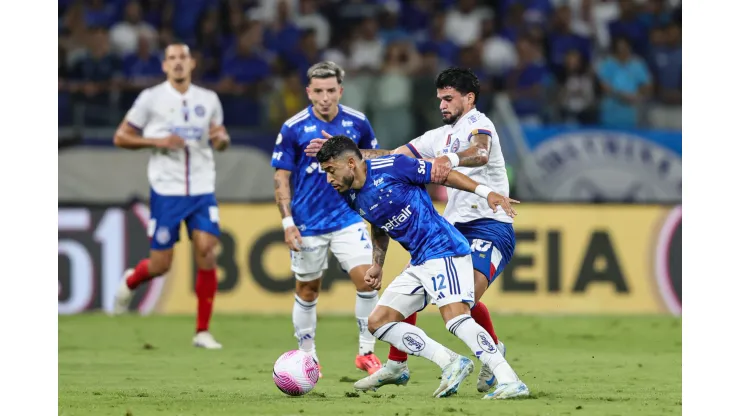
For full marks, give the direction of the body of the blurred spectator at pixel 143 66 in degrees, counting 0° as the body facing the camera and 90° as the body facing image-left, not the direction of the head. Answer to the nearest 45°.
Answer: approximately 0°

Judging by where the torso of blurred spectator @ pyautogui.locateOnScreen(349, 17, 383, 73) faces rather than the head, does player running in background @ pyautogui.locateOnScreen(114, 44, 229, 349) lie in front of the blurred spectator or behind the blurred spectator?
in front

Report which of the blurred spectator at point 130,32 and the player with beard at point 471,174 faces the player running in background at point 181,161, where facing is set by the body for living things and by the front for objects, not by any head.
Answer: the blurred spectator

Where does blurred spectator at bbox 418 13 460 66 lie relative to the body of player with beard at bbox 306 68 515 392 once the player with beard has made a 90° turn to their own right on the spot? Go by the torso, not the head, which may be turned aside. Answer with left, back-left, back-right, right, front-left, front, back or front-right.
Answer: front-right

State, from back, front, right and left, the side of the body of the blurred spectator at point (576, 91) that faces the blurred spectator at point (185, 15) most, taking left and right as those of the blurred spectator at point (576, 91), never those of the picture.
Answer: right

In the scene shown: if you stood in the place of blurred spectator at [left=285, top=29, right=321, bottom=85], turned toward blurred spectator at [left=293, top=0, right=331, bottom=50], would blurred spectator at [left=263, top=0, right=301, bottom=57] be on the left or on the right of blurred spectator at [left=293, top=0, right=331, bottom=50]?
left

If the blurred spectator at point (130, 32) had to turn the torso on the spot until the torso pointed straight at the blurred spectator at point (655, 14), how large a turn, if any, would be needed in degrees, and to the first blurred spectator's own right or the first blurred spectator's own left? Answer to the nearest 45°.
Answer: approximately 90° to the first blurred spectator's own left

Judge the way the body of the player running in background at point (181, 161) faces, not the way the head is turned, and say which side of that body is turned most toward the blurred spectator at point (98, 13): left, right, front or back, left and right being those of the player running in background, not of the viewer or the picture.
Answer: back
